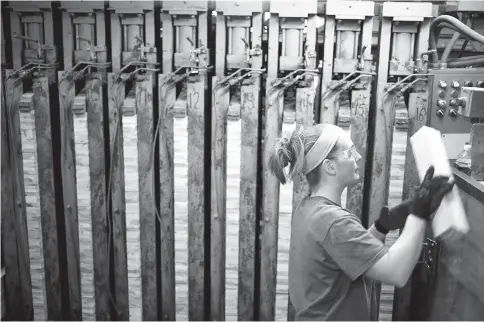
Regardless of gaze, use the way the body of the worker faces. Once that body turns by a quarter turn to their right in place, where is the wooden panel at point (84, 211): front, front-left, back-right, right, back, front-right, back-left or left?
back-right

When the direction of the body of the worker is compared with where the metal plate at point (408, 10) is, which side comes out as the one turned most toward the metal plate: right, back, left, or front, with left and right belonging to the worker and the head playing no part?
left

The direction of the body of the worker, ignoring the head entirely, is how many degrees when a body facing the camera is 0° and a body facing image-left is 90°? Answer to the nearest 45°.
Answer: approximately 270°

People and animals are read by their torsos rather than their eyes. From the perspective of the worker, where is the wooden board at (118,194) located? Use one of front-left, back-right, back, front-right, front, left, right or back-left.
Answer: back-left

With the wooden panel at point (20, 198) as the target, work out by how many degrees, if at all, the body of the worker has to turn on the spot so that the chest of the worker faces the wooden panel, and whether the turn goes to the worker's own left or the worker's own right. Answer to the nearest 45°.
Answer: approximately 135° to the worker's own left

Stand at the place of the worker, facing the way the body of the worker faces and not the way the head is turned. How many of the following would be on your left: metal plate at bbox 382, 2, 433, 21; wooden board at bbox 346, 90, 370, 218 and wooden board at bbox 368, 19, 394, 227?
3

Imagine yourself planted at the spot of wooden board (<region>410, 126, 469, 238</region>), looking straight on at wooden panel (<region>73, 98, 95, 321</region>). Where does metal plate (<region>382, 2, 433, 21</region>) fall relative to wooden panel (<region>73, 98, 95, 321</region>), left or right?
right

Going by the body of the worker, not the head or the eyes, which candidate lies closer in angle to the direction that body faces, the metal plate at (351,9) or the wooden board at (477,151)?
the wooden board

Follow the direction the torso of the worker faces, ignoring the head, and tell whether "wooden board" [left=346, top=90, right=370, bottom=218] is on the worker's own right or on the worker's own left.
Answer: on the worker's own left

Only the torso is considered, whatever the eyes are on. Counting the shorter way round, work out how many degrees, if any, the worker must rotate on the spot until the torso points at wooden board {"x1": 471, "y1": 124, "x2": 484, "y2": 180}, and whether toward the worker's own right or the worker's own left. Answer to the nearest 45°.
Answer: approximately 45° to the worker's own left

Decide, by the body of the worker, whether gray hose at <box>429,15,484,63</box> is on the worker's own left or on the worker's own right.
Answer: on the worker's own left

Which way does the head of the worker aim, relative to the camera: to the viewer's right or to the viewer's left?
to the viewer's right

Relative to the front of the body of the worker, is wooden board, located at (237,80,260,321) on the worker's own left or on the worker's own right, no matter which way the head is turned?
on the worker's own left
